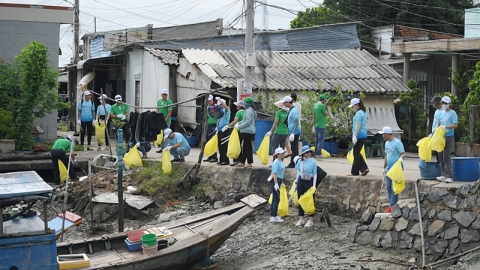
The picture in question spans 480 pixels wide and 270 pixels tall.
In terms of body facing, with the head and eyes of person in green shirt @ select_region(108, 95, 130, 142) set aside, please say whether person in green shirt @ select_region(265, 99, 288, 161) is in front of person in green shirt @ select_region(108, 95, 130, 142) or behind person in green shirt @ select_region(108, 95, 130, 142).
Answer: in front

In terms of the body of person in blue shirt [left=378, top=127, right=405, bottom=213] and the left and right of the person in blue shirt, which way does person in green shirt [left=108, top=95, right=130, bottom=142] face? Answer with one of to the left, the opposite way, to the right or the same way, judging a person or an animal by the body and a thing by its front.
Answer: to the left

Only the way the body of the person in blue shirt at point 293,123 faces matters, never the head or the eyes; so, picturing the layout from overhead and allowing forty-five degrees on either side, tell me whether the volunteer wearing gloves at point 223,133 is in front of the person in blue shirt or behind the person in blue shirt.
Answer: in front

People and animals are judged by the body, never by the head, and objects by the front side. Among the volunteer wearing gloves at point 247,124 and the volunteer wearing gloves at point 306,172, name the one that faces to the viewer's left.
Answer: the volunteer wearing gloves at point 247,124

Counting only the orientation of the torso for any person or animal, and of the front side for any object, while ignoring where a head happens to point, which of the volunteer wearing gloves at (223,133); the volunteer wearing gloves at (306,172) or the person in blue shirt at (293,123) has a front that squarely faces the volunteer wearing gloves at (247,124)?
the person in blue shirt
